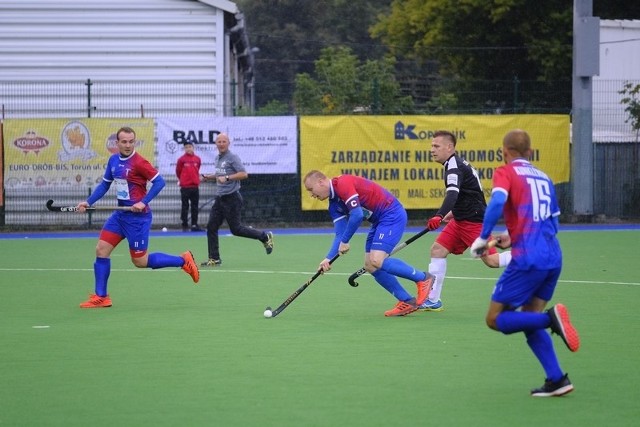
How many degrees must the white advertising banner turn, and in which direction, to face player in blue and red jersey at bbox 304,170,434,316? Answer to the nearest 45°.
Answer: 0° — it already faces them

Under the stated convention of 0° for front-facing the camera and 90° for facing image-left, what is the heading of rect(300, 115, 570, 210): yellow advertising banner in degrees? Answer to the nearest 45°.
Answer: approximately 0°

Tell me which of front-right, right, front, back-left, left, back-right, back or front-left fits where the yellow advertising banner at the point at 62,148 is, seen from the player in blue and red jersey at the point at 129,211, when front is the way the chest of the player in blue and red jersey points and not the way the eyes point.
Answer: back-right

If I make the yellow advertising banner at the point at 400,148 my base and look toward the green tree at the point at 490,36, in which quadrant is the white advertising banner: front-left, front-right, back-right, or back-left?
back-left

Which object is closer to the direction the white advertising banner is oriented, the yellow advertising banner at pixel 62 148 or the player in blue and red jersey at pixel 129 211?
the player in blue and red jersey

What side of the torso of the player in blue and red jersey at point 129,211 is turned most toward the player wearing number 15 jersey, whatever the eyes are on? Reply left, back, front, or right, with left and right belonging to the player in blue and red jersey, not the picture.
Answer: left

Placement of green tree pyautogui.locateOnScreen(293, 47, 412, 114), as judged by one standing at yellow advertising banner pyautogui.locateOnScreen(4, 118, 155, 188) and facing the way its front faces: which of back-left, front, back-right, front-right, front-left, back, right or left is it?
back-left

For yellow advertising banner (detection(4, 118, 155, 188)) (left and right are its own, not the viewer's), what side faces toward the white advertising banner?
left

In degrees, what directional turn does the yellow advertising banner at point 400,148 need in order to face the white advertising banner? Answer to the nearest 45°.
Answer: approximately 90° to its right

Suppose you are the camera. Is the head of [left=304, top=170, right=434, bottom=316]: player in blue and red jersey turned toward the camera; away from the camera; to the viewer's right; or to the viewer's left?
to the viewer's left

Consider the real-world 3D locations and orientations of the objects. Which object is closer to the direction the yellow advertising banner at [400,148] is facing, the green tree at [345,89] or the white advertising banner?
the white advertising banner

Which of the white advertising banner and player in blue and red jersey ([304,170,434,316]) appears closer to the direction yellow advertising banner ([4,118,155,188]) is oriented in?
the player in blue and red jersey
